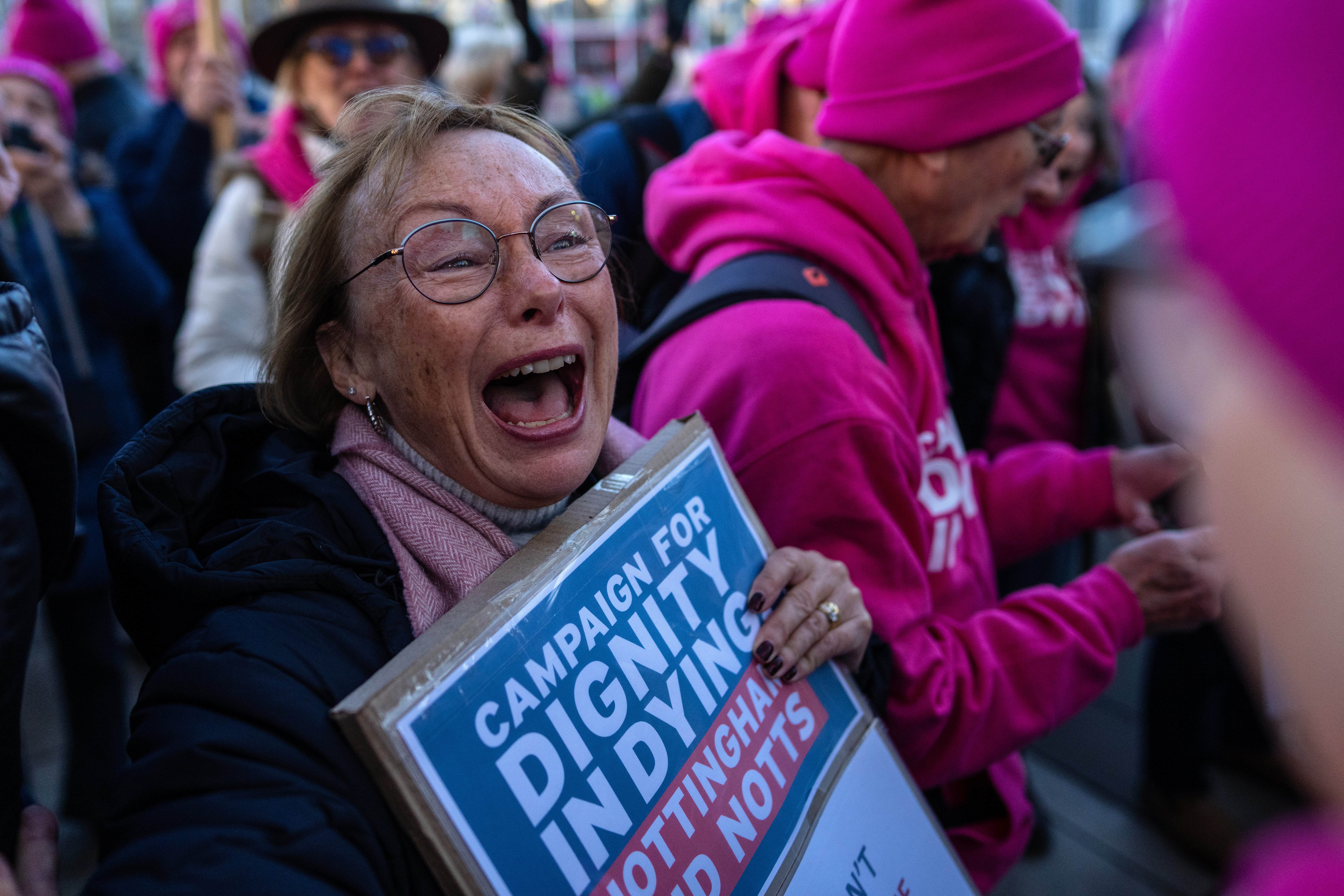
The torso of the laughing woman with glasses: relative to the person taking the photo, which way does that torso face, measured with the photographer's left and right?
facing the viewer and to the right of the viewer

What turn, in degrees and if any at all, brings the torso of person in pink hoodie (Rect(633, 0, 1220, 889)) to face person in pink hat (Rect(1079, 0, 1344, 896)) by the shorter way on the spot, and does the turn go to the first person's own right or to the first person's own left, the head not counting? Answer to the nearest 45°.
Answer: approximately 90° to the first person's own right

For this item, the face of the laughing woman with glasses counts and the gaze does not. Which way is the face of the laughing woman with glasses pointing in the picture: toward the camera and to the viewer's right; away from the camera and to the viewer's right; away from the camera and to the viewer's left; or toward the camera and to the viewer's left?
toward the camera and to the viewer's right

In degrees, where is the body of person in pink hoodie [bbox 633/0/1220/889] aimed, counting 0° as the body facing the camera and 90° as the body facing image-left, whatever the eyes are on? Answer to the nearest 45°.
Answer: approximately 270°

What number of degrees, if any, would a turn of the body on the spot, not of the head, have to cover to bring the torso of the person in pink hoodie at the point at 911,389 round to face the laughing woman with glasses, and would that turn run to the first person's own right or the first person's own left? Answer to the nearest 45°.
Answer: approximately 135° to the first person's own right

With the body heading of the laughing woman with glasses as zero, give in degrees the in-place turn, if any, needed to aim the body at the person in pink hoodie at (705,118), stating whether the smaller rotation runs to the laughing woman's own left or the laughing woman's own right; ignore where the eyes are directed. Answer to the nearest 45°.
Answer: approximately 90° to the laughing woman's own left

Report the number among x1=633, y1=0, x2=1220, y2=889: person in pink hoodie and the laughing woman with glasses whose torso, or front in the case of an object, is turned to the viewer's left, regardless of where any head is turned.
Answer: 0

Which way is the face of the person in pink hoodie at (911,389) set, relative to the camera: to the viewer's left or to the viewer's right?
to the viewer's right
